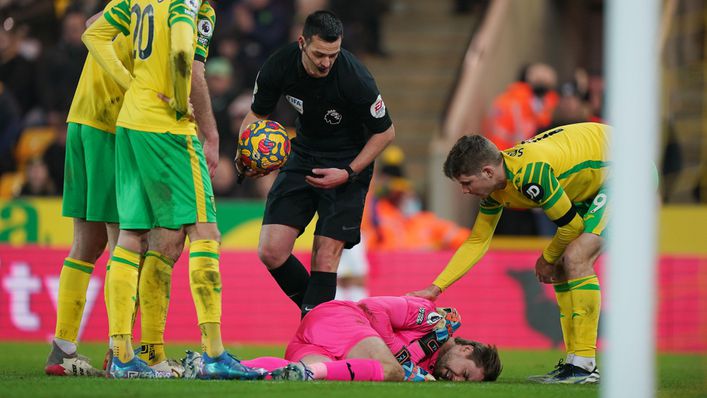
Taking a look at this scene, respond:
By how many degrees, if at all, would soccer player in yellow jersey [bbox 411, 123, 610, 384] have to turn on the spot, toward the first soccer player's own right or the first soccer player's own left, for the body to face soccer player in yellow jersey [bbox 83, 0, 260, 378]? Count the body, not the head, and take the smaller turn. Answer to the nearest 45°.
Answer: approximately 45° to the first soccer player's own left

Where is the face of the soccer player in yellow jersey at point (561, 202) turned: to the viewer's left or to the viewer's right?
to the viewer's left

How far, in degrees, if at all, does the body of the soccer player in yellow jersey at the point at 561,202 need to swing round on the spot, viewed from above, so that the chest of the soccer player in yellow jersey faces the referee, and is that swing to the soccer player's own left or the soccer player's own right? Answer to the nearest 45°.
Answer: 0° — they already face them

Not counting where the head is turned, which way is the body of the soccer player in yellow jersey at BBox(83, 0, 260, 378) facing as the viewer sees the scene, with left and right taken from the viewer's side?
facing away from the viewer and to the right of the viewer

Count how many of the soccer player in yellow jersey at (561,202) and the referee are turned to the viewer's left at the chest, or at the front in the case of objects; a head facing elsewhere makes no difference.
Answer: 1

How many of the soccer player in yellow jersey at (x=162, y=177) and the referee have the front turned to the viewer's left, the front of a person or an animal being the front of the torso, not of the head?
0

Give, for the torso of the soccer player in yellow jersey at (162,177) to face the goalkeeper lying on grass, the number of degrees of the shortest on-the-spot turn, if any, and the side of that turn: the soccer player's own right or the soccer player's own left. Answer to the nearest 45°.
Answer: approximately 45° to the soccer player's own right

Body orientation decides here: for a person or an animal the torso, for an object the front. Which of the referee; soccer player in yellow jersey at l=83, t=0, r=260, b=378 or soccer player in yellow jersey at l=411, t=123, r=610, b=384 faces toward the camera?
the referee

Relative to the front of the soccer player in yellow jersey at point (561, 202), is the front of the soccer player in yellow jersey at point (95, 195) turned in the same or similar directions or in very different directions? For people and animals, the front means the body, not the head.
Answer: very different directions

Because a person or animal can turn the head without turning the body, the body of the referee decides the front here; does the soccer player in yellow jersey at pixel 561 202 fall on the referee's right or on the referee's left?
on the referee's left

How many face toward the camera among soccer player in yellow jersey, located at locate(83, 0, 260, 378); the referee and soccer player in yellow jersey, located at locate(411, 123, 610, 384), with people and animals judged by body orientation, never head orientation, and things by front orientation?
1

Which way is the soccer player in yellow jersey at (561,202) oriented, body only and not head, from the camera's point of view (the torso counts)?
to the viewer's left
